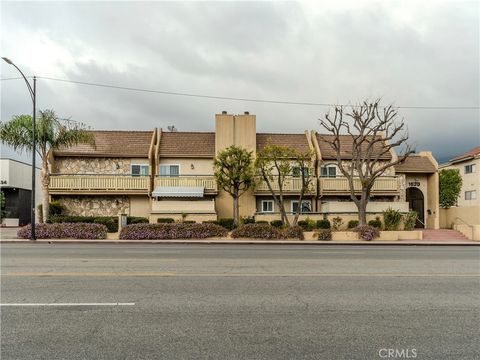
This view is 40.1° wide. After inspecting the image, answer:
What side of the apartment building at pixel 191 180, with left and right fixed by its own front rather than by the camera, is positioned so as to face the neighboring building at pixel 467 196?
left

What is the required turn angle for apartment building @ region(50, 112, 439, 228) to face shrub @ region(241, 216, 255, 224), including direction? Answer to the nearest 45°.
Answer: approximately 45° to its left

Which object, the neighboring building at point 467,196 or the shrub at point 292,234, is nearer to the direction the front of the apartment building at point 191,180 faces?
the shrub

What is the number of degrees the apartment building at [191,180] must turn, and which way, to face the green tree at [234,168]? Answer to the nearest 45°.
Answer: approximately 45° to its left

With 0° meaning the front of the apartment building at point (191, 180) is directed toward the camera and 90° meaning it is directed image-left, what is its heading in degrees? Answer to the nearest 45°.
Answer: approximately 0°
